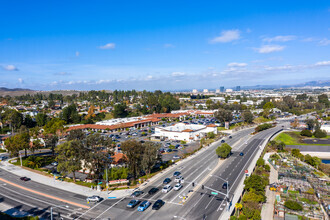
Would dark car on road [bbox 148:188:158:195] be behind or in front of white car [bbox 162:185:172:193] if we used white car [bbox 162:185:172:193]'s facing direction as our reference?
in front

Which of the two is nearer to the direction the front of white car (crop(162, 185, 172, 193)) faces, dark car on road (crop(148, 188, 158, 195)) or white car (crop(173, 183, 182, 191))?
the dark car on road

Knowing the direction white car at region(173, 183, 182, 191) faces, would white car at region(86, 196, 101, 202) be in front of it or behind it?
in front

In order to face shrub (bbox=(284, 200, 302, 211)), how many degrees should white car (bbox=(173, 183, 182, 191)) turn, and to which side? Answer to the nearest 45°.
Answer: approximately 90° to its left

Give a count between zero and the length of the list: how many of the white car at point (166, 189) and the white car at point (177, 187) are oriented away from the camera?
0

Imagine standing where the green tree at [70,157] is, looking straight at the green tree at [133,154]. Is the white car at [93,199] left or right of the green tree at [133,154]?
right

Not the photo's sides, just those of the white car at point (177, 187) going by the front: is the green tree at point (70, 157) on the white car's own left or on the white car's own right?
on the white car's own right

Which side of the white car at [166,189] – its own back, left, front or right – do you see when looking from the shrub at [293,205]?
left

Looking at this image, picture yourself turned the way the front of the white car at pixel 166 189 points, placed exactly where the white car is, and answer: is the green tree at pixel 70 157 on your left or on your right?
on your right

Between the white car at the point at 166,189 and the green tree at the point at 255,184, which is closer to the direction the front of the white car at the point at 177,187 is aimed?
the white car

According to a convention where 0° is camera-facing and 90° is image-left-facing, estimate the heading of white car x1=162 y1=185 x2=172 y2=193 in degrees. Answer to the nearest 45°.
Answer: approximately 45°

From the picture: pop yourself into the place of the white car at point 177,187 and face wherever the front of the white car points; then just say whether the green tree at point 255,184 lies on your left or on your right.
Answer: on your left
